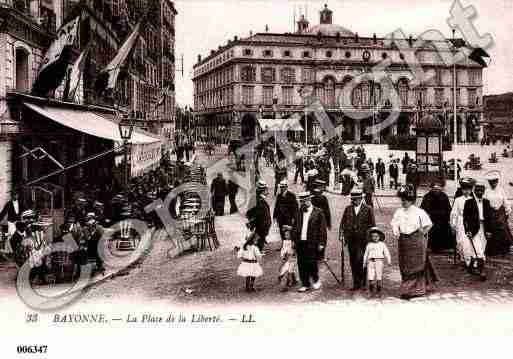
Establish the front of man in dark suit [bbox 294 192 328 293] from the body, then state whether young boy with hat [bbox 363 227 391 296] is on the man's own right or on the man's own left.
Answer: on the man's own left

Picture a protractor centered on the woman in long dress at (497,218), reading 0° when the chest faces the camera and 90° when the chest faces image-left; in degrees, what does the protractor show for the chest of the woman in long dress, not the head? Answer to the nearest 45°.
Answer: approximately 45°

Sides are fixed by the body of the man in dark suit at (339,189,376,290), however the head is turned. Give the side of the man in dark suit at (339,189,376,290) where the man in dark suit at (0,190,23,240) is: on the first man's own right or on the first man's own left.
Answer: on the first man's own right

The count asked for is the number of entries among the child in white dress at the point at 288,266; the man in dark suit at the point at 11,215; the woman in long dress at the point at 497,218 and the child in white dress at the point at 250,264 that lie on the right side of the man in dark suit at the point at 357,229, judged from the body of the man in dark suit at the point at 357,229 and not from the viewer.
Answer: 3

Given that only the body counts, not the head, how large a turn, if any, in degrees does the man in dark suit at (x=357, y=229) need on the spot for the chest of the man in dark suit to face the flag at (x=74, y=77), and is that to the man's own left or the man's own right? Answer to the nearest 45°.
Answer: approximately 135° to the man's own right

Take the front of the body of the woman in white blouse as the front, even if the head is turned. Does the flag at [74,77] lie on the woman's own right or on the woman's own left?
on the woman's own right

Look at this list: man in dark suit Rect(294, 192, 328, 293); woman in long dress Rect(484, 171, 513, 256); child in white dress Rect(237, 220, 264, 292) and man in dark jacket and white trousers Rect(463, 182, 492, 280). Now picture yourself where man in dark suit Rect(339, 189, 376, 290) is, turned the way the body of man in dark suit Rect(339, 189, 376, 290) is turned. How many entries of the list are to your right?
2

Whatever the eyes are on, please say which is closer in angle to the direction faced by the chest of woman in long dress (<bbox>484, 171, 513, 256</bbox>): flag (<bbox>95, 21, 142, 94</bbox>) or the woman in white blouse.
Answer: the woman in white blouse
